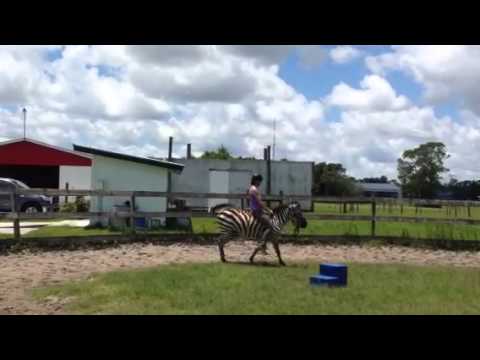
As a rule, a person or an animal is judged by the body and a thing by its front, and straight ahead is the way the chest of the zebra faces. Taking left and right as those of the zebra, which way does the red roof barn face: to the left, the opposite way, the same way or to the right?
to the right

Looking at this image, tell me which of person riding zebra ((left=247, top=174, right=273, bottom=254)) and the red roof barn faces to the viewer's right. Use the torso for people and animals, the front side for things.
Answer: the person riding zebra

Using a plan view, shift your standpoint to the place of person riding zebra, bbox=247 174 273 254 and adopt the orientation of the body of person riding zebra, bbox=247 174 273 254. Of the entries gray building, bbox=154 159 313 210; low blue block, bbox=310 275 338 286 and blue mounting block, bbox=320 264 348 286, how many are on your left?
1

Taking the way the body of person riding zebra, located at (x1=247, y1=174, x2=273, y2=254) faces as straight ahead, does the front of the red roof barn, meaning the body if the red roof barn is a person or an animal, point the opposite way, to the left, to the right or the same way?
to the right

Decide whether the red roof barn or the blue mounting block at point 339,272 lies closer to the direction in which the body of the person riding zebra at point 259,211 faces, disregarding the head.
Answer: the blue mounting block

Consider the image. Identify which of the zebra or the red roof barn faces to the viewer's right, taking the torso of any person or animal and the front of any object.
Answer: the zebra

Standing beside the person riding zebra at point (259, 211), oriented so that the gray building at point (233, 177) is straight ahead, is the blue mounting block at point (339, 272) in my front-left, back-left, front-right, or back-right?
back-right

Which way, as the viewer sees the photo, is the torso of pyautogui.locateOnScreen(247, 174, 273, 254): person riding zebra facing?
to the viewer's right

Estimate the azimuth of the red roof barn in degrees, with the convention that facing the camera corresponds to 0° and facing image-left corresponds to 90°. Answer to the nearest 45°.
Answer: approximately 0°

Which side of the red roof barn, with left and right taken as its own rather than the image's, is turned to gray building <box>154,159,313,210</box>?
left

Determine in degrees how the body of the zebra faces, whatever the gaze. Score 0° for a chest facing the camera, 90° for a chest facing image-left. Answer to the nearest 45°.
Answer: approximately 270°

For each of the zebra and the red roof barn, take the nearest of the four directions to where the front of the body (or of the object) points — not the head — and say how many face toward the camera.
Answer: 1

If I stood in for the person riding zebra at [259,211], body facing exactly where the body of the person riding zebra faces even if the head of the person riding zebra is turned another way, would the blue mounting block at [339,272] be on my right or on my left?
on my right

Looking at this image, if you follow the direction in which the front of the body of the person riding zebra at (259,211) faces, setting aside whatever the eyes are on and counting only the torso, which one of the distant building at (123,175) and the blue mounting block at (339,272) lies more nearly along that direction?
the blue mounting block
